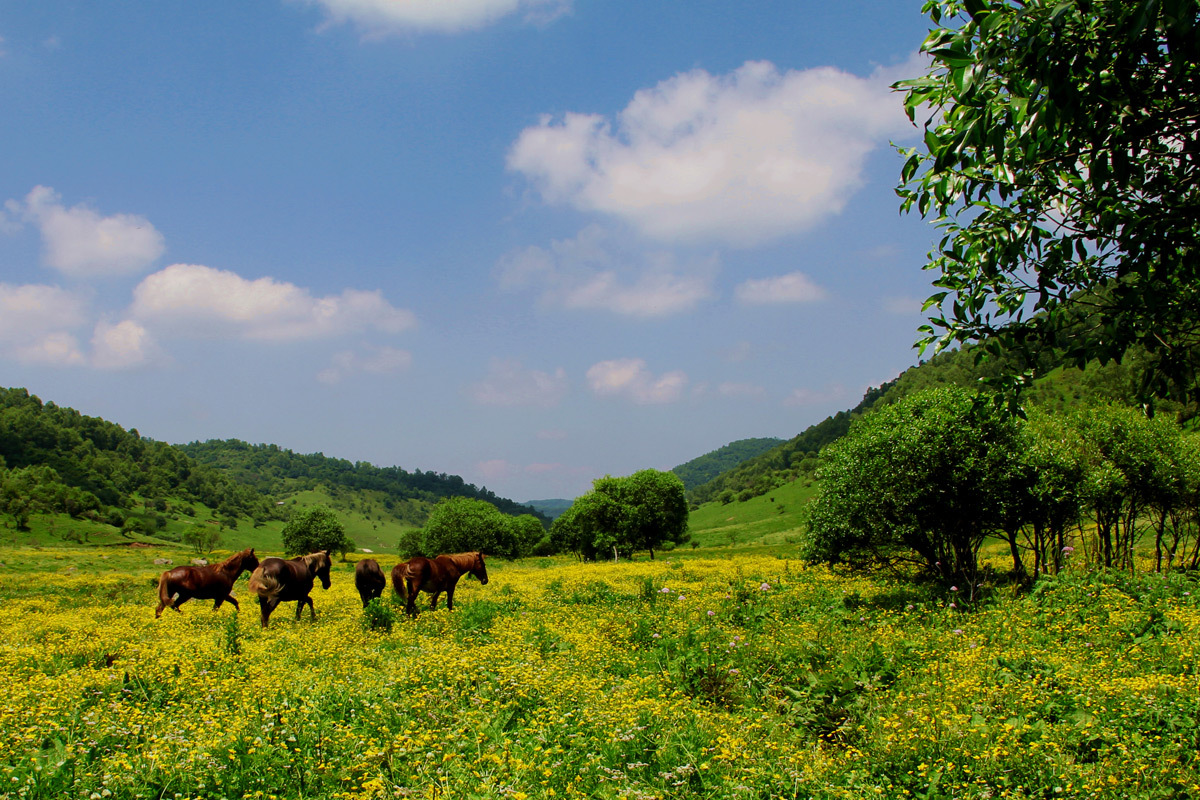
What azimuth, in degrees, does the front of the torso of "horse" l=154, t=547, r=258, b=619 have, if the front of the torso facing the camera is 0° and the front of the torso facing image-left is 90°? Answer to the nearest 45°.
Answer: approximately 270°

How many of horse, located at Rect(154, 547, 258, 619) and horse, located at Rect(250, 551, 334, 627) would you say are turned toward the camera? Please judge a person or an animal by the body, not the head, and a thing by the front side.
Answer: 0

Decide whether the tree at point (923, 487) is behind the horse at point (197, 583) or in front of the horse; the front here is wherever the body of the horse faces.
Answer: in front

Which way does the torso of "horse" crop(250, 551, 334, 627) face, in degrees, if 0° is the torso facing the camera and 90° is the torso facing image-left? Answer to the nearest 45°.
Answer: approximately 225°

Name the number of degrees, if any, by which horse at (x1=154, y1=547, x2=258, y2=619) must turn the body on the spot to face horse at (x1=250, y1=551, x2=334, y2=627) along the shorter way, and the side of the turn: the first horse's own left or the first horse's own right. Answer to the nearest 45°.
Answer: approximately 45° to the first horse's own right
